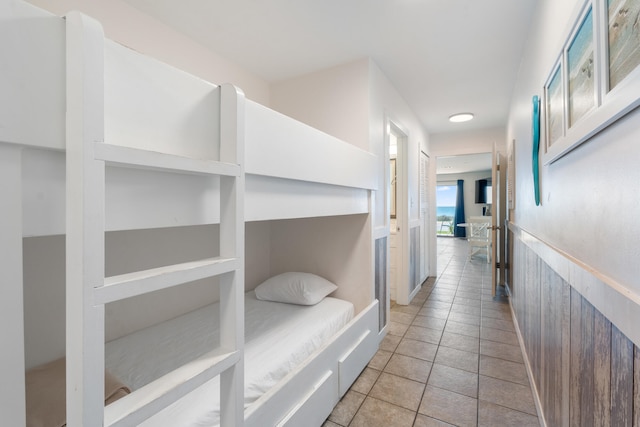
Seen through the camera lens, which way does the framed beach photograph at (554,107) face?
facing to the left of the viewer

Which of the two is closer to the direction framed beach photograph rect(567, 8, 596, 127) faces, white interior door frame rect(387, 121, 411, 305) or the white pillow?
the white pillow

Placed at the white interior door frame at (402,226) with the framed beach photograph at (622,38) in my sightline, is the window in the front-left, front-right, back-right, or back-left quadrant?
back-left

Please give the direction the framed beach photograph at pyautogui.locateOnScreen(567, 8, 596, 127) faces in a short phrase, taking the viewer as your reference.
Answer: facing to the left of the viewer

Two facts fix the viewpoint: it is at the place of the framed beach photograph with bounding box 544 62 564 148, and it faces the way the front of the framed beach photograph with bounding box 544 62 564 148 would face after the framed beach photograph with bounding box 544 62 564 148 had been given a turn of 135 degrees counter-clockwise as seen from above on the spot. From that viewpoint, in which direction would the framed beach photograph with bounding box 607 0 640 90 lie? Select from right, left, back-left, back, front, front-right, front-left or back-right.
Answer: front-right

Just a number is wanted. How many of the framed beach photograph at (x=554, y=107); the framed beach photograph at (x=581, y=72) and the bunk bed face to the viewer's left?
2

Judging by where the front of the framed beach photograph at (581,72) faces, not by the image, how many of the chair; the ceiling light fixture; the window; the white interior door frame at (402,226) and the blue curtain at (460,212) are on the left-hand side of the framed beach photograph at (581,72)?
0

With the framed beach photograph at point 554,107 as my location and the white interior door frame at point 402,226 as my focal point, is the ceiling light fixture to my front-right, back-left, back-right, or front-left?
front-right

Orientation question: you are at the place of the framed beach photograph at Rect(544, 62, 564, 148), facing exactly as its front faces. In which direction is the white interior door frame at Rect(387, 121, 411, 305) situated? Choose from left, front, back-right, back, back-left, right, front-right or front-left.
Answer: front-right

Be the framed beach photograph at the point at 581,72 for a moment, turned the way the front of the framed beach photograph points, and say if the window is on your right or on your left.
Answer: on your right

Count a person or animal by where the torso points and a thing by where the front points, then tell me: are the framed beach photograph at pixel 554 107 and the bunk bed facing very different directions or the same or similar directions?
very different directions

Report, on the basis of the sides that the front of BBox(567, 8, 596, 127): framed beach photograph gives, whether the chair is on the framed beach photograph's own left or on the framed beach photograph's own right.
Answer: on the framed beach photograph's own right

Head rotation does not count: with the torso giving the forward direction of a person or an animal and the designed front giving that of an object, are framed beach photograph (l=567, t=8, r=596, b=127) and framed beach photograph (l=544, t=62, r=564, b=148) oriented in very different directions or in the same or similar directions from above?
same or similar directions

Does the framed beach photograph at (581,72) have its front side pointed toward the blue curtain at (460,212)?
no
